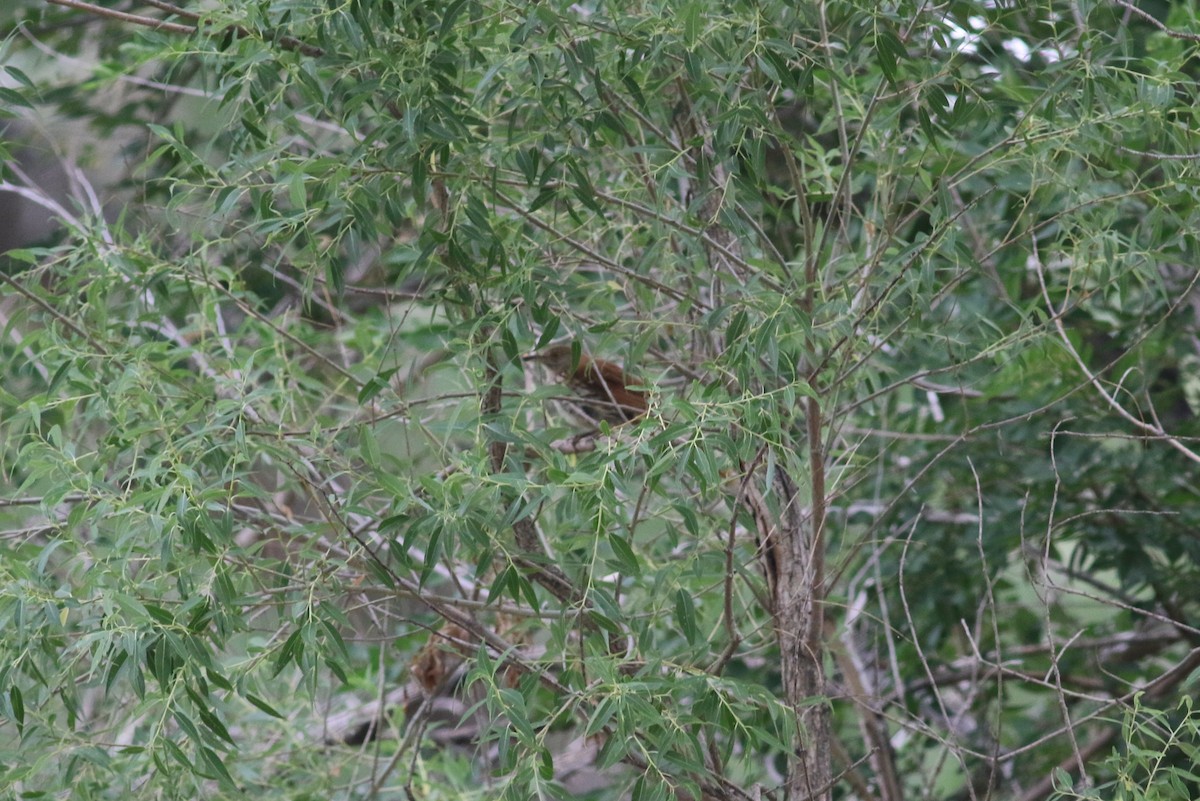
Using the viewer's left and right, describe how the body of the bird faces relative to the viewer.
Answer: facing to the left of the viewer
